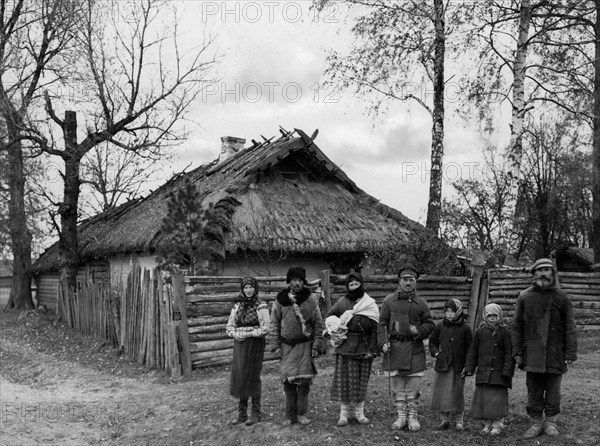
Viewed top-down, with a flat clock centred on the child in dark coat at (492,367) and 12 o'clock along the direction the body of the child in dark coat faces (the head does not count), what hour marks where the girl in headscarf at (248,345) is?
The girl in headscarf is roughly at 3 o'clock from the child in dark coat.

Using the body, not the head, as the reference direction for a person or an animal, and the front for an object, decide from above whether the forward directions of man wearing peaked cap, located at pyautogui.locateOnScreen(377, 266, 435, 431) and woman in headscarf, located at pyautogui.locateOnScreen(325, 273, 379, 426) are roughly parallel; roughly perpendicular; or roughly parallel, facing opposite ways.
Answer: roughly parallel

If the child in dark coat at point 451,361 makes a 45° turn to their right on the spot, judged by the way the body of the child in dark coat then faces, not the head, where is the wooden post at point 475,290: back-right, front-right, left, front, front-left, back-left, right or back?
back-right

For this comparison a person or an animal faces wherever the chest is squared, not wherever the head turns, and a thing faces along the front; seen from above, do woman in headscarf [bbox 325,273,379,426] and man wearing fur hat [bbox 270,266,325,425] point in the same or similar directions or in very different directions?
same or similar directions

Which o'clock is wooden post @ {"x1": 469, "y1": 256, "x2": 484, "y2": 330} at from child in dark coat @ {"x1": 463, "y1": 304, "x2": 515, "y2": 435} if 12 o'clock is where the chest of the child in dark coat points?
The wooden post is roughly at 6 o'clock from the child in dark coat.

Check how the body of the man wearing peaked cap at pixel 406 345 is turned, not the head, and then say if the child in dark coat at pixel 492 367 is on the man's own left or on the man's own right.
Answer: on the man's own left

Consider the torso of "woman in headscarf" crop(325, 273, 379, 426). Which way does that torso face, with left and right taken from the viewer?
facing the viewer

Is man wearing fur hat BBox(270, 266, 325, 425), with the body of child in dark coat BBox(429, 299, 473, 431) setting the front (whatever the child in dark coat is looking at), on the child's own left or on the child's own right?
on the child's own right

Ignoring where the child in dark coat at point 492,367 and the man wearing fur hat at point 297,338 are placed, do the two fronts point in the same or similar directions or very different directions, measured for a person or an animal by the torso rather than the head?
same or similar directions

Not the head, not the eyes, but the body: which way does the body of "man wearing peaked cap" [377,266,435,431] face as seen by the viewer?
toward the camera

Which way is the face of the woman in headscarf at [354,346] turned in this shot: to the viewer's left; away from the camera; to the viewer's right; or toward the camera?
toward the camera

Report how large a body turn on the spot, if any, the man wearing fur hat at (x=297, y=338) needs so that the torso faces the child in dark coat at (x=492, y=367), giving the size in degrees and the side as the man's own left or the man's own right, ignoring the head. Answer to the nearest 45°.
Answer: approximately 90° to the man's own left

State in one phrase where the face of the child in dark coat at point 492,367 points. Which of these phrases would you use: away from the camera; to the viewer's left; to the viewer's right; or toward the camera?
toward the camera

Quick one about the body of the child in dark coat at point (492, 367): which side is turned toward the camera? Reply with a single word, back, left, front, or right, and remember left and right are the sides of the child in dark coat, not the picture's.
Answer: front

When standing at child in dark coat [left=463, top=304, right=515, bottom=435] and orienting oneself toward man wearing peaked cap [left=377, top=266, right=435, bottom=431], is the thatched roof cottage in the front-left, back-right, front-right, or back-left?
front-right
